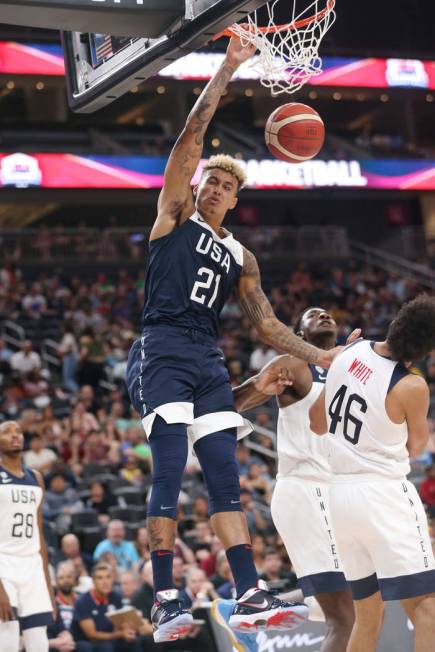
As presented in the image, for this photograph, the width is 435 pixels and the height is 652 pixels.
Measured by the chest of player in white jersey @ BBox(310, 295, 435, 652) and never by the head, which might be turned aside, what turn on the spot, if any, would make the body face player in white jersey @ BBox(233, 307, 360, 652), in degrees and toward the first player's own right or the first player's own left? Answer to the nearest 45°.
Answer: approximately 45° to the first player's own left

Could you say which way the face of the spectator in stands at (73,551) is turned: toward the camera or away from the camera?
toward the camera

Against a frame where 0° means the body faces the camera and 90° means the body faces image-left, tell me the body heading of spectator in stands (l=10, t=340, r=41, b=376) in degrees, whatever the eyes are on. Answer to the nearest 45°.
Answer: approximately 0°

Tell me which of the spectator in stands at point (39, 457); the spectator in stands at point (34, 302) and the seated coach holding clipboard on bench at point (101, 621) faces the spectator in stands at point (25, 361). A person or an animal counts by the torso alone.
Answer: the spectator in stands at point (34, 302)

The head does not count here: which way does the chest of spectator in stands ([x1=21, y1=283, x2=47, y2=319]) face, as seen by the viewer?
toward the camera

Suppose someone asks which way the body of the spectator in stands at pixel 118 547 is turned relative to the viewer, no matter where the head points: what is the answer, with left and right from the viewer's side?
facing the viewer

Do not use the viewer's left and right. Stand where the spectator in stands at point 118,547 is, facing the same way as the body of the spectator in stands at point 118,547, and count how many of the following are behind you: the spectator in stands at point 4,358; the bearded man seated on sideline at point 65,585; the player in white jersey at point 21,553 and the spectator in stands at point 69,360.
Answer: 2

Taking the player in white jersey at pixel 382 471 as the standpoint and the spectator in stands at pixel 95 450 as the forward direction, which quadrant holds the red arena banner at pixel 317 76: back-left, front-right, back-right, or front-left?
front-right

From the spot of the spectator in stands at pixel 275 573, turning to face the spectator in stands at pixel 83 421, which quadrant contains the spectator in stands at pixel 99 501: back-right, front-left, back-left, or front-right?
front-left

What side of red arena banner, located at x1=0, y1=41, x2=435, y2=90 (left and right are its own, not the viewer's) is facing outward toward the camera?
front

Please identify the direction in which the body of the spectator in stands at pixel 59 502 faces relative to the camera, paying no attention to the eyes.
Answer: toward the camera

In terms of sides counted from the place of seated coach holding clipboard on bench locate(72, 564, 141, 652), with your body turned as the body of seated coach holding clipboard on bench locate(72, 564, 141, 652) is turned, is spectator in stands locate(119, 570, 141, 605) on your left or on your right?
on your left

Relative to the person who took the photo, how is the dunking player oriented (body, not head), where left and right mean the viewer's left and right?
facing the viewer and to the right of the viewer

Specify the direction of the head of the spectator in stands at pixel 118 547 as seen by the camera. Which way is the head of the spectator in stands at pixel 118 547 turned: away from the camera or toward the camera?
toward the camera

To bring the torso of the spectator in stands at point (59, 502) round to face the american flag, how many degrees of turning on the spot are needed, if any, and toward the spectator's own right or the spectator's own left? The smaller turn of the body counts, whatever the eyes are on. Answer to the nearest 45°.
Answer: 0° — they already face it
